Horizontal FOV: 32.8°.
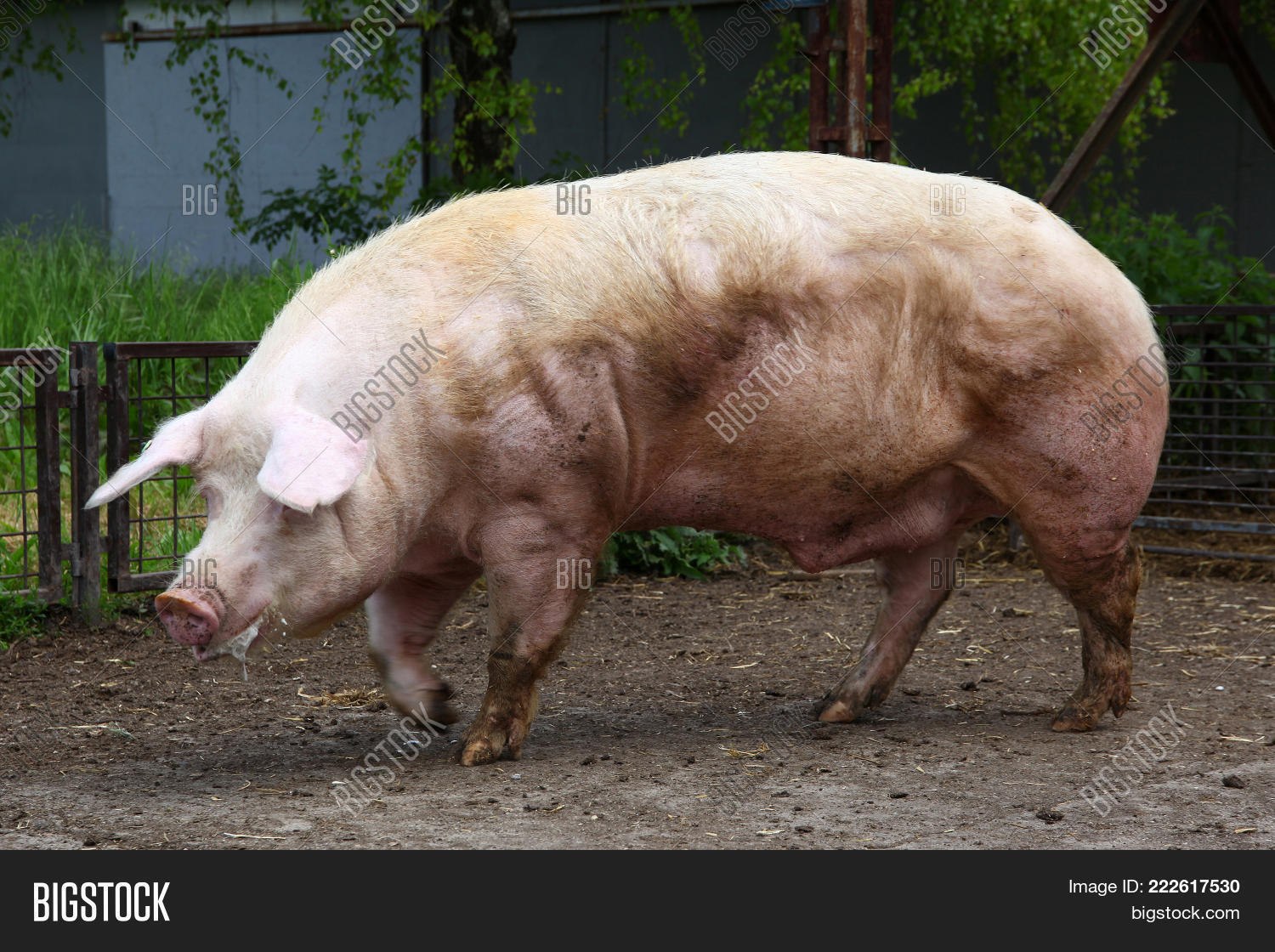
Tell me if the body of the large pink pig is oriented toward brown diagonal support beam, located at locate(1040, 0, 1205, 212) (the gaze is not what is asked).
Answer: no

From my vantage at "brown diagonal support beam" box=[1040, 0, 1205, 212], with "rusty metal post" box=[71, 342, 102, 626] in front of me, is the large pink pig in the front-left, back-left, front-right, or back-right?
front-left

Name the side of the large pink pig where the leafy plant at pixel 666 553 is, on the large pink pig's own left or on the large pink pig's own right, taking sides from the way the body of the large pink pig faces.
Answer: on the large pink pig's own right

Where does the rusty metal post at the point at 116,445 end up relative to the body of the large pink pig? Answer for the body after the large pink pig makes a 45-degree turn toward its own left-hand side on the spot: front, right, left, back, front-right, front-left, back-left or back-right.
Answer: right

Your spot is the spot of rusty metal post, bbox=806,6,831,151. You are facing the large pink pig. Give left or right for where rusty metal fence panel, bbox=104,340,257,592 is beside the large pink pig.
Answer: right

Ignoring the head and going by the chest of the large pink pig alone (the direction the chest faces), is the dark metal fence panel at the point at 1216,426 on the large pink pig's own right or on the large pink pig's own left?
on the large pink pig's own right

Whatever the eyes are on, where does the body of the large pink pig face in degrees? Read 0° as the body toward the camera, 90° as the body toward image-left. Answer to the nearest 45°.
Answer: approximately 90°

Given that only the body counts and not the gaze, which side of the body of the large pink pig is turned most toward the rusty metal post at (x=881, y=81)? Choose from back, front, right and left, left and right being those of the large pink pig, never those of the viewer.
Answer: right

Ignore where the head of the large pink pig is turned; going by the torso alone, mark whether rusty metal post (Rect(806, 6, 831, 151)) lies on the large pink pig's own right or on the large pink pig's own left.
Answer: on the large pink pig's own right

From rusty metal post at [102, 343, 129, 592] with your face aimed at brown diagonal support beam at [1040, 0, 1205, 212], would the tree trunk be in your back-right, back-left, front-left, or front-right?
front-left

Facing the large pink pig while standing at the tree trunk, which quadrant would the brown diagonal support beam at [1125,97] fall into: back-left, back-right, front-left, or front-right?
front-left

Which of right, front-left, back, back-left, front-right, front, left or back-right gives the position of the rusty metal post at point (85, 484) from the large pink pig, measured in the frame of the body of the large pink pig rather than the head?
front-right
